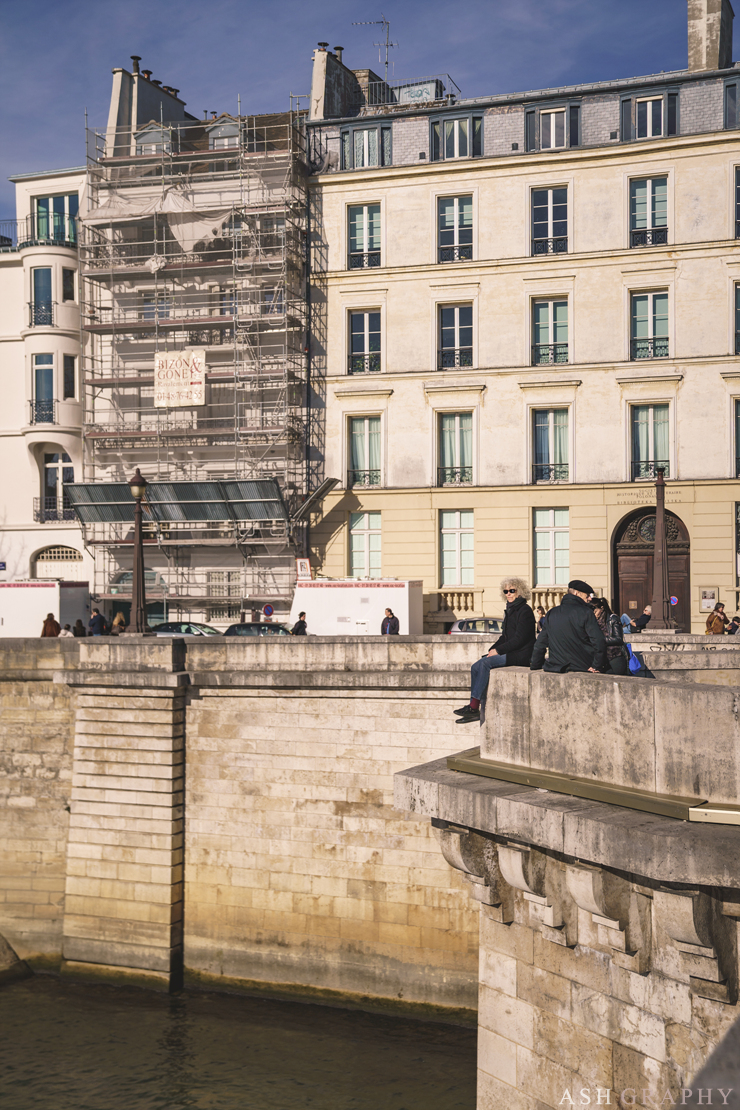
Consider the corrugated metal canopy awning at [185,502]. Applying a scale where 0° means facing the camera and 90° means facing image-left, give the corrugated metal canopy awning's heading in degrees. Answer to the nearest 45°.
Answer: approximately 0°

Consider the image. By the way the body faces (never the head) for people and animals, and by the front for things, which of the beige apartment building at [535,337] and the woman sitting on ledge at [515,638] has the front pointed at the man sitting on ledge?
the beige apartment building

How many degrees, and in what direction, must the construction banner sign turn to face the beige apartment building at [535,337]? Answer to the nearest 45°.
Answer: approximately 45° to its left

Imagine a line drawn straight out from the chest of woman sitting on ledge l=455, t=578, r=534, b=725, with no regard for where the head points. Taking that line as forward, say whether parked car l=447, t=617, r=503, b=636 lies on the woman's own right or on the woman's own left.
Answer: on the woman's own right

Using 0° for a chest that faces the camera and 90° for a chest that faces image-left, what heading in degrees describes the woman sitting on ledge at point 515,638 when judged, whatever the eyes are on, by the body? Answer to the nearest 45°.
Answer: approximately 90°
